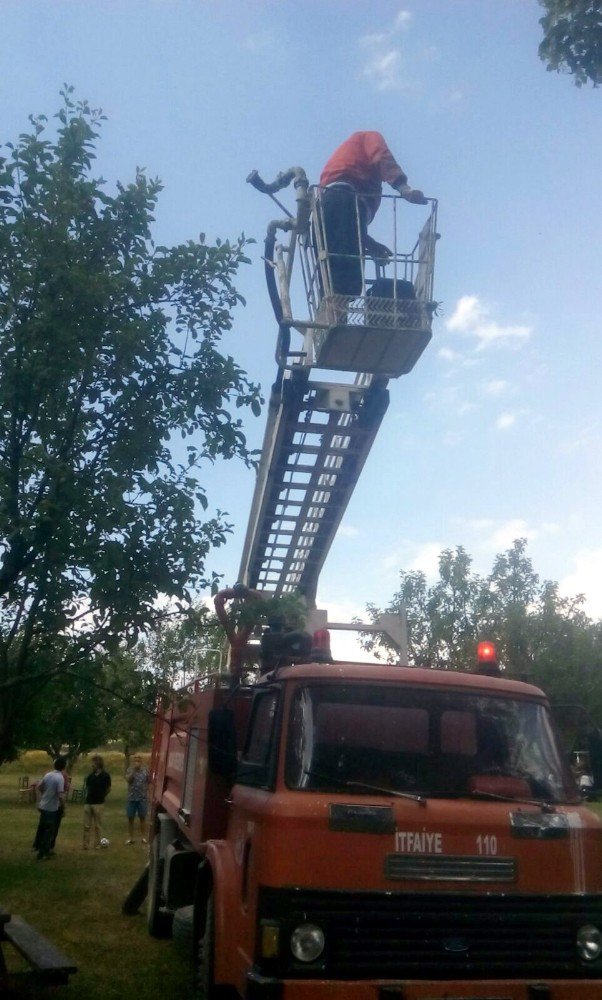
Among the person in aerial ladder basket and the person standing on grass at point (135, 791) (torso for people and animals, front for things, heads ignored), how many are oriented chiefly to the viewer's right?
1

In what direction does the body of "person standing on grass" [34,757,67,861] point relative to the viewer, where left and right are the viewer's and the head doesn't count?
facing away from the viewer and to the right of the viewer

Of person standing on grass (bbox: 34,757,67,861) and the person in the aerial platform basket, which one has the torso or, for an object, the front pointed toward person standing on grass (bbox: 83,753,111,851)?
person standing on grass (bbox: 34,757,67,861)

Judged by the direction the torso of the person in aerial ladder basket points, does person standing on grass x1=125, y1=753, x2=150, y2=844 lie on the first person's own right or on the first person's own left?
on the first person's own left
